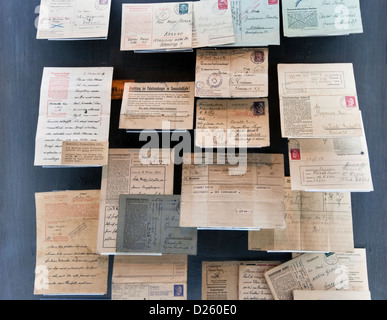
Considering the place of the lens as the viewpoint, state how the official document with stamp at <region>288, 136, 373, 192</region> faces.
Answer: facing the viewer

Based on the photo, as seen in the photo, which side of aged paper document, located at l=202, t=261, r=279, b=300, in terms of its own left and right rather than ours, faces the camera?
front

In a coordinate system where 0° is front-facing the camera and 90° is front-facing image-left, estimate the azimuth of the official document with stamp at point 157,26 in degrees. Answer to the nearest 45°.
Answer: approximately 0°

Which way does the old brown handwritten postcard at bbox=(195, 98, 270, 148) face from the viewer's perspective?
toward the camera

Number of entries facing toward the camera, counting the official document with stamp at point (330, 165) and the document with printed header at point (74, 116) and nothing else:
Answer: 2

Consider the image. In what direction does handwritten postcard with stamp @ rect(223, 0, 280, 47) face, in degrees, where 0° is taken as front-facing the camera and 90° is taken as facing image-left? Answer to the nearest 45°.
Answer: approximately 0°
